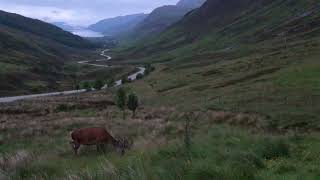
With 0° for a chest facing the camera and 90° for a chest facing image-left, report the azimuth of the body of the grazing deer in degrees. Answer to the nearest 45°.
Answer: approximately 270°
